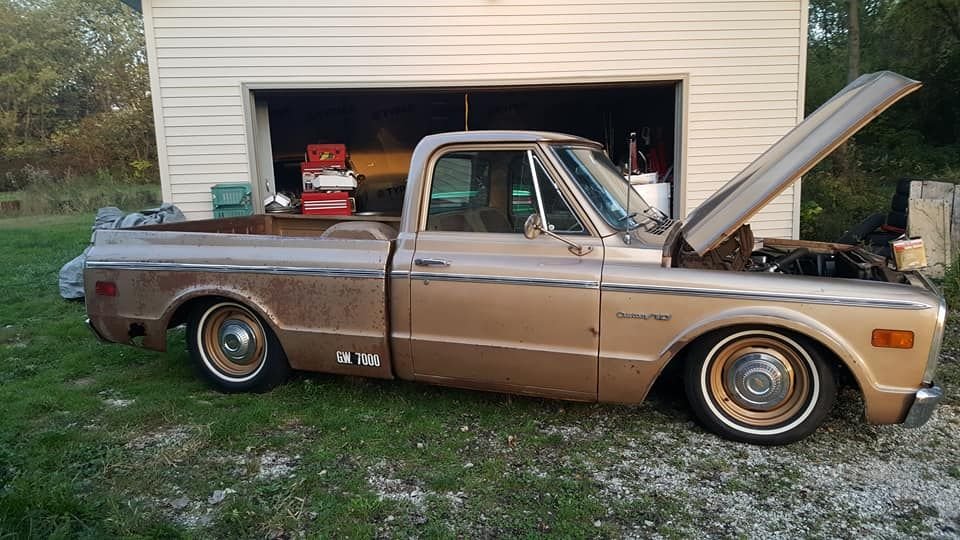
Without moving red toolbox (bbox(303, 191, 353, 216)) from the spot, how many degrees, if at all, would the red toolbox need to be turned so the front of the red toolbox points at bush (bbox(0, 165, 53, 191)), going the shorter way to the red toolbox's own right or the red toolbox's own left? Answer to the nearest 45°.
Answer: approximately 135° to the red toolbox's own right

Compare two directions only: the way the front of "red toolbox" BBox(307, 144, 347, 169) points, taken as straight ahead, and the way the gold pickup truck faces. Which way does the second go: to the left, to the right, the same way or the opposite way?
to the left

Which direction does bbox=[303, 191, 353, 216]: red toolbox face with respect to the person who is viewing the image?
facing the viewer

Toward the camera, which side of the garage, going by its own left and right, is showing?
front

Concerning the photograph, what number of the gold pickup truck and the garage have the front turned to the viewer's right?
1

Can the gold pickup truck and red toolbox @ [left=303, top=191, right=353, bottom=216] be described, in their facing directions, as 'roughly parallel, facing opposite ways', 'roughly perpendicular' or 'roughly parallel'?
roughly perpendicular

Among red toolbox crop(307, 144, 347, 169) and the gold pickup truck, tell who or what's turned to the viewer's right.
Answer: the gold pickup truck

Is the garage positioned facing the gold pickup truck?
yes

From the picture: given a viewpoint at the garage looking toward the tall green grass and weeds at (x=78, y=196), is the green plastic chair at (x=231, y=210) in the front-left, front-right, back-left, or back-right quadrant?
front-left

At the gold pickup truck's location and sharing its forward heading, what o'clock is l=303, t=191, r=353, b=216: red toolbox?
The red toolbox is roughly at 8 o'clock from the gold pickup truck.

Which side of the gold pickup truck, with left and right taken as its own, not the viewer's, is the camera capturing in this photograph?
right

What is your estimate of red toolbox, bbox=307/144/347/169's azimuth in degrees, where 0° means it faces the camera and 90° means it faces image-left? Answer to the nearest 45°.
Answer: approximately 0°

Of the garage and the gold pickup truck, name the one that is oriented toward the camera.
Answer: the garage

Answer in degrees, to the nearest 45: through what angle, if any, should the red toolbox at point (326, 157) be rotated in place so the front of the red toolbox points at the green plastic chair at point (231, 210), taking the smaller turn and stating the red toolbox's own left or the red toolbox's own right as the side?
approximately 45° to the red toolbox's own right

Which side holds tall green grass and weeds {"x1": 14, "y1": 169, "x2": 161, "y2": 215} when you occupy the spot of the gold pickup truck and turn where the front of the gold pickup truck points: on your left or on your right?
on your left

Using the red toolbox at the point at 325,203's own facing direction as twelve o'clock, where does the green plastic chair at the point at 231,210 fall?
The green plastic chair is roughly at 2 o'clock from the red toolbox.
